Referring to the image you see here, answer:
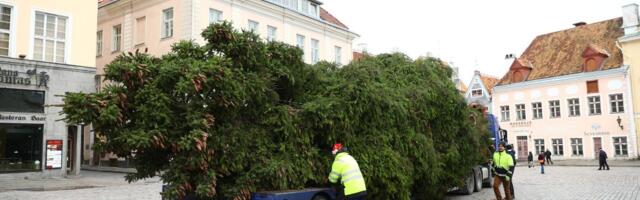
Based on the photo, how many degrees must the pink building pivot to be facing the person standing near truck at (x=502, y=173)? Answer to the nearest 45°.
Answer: approximately 45° to its left

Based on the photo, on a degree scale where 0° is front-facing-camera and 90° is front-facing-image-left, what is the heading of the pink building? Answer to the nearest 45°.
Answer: approximately 45°

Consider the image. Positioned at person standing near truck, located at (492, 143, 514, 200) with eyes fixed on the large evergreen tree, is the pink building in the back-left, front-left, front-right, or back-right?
back-right

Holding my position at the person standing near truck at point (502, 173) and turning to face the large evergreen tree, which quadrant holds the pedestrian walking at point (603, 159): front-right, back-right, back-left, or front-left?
back-right
